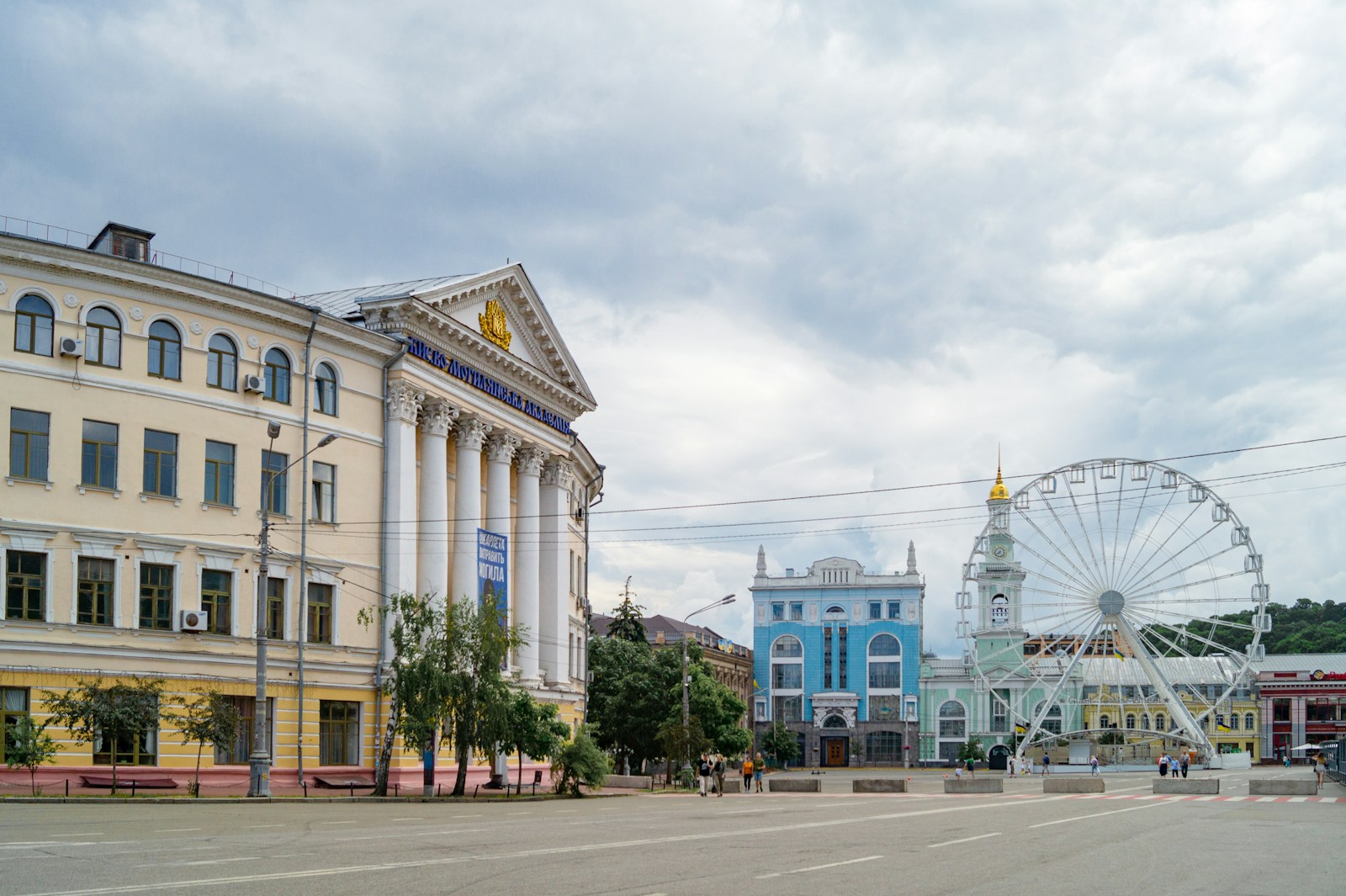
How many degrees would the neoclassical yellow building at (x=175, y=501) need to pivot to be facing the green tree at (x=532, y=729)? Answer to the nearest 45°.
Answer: approximately 45° to its left

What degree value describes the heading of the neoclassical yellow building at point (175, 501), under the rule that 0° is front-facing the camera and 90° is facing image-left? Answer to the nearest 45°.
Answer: approximately 315°

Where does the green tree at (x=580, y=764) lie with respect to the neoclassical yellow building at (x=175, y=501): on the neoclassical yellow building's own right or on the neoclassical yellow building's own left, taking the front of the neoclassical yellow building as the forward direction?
on the neoclassical yellow building's own left

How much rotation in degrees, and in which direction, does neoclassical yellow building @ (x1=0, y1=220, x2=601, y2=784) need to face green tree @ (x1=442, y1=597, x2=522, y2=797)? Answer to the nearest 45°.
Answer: approximately 45° to its left
